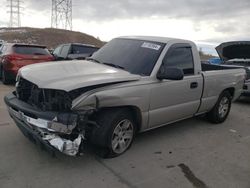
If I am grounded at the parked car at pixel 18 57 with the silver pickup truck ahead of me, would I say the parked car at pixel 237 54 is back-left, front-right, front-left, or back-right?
front-left

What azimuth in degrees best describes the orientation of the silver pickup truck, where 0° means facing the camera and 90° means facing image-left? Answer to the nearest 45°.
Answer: approximately 45°

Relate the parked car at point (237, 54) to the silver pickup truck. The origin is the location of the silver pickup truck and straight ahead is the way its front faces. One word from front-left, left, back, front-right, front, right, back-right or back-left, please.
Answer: back

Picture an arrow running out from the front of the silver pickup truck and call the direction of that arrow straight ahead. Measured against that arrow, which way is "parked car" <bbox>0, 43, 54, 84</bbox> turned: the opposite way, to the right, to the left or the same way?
to the right

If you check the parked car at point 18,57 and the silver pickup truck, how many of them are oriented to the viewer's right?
0

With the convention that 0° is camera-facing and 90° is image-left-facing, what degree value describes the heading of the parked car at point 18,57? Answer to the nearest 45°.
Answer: approximately 135°

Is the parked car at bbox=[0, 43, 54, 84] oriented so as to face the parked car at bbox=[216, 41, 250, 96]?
no

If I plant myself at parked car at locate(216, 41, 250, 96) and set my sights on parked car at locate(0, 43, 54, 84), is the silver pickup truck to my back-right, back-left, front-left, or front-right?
front-left

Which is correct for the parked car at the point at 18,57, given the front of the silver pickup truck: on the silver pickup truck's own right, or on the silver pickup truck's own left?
on the silver pickup truck's own right

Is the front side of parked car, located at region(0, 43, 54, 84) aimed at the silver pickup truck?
no
